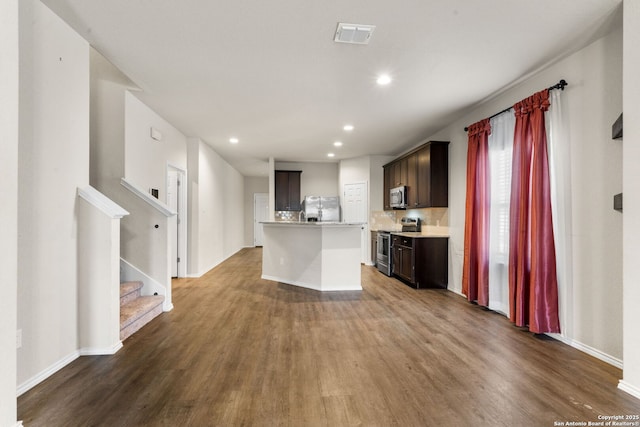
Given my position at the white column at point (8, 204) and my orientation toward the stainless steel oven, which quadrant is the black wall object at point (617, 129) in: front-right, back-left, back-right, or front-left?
front-right

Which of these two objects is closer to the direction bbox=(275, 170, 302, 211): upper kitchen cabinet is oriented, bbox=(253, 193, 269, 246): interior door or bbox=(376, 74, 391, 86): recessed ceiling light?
the recessed ceiling light

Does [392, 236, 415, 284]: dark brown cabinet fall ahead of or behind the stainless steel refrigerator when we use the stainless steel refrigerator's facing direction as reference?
ahead

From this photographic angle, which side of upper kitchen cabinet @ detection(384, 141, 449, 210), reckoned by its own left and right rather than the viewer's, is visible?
left

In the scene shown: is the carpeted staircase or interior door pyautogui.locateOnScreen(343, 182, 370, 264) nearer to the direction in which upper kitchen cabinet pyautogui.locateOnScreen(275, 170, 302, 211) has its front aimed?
the carpeted staircase

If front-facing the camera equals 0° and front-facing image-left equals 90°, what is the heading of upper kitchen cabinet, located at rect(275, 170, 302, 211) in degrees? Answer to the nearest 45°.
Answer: approximately 0°

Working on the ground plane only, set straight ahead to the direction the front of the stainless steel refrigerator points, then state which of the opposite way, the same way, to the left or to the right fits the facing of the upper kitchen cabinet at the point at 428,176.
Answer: to the right

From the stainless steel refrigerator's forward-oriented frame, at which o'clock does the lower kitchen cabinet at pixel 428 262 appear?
The lower kitchen cabinet is roughly at 11 o'clock from the stainless steel refrigerator.

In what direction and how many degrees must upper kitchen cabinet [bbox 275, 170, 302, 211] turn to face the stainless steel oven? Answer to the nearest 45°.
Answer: approximately 45° to its left

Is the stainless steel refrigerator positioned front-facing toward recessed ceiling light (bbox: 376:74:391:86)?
yes

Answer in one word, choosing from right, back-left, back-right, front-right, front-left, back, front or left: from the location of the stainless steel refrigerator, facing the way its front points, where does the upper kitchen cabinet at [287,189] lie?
right

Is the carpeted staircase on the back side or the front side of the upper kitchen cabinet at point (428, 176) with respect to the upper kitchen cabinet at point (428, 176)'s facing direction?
on the front side

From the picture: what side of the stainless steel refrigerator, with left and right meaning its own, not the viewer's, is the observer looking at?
front

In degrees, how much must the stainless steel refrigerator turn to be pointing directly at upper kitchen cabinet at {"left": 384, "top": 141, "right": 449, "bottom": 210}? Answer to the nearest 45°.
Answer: approximately 45° to its left

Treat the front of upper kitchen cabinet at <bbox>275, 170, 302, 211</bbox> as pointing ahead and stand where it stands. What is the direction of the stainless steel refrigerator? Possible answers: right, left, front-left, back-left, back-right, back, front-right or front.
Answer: left

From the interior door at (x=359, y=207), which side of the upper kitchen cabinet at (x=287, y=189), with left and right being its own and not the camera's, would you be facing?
left

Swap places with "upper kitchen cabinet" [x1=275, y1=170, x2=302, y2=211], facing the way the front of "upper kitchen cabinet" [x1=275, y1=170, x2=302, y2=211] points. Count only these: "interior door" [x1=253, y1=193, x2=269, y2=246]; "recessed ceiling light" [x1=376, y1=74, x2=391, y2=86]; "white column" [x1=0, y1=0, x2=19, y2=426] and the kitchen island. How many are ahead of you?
3
